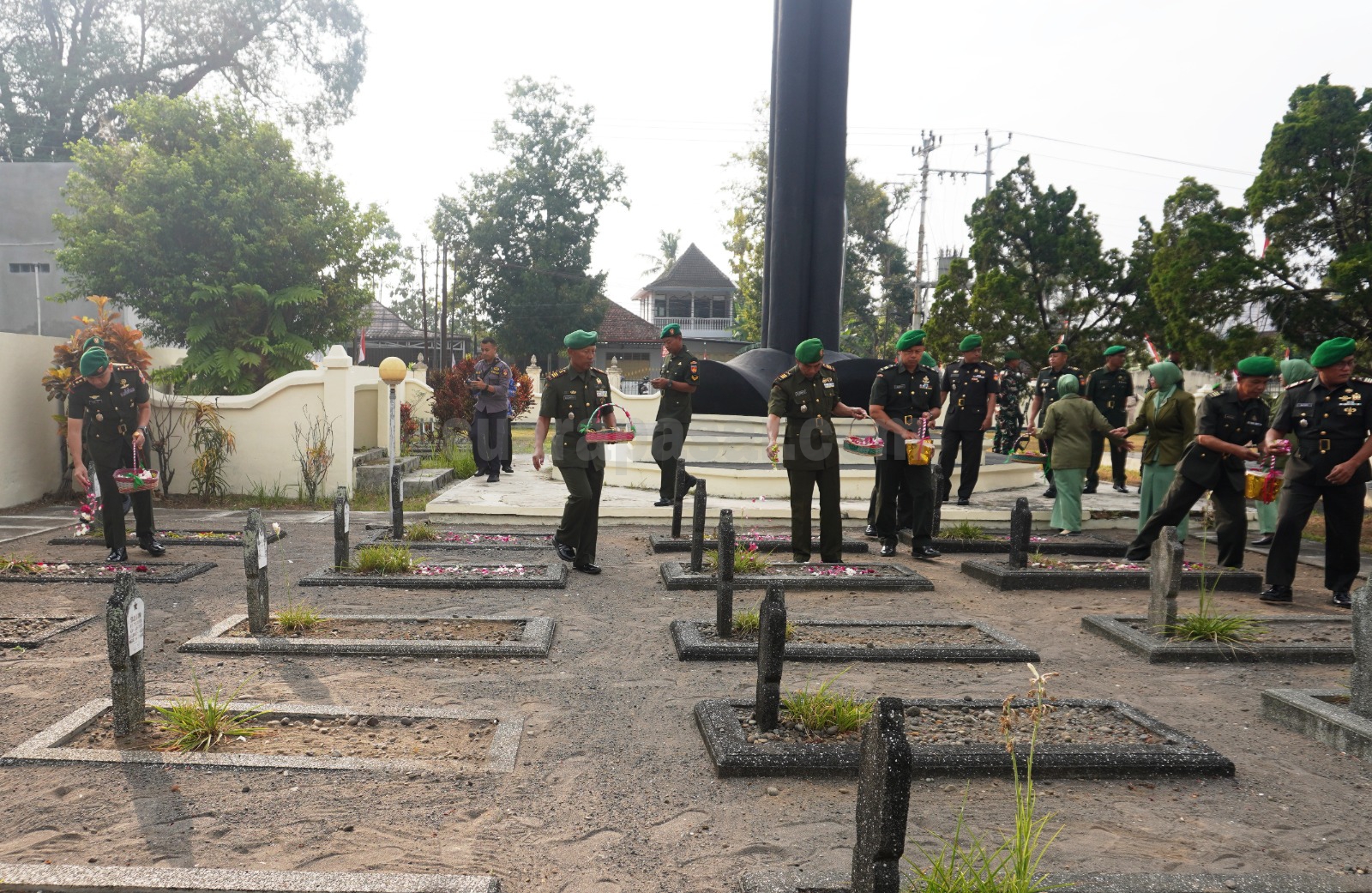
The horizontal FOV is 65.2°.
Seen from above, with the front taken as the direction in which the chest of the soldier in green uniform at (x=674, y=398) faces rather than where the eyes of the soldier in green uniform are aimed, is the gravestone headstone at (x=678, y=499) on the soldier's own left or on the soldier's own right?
on the soldier's own left

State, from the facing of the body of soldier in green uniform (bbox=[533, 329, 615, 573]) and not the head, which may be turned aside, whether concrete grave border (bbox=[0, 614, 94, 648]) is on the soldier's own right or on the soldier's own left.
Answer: on the soldier's own right

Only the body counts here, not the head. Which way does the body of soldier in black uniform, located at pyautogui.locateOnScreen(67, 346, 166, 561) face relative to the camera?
toward the camera

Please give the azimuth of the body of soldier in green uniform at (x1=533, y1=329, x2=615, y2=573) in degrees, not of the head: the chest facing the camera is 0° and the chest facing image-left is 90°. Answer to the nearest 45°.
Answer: approximately 315°

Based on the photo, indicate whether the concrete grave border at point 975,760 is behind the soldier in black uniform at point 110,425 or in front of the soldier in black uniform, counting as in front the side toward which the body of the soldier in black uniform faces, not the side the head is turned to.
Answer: in front

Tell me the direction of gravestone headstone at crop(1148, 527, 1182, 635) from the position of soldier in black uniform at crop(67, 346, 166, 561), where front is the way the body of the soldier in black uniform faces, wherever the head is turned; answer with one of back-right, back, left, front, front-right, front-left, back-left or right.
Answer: front-left

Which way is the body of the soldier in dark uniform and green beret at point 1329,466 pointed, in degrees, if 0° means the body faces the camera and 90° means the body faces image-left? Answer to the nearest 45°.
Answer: approximately 0°

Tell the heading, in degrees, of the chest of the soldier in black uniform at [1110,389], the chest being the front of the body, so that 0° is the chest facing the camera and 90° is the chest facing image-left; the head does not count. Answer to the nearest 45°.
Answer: approximately 0°

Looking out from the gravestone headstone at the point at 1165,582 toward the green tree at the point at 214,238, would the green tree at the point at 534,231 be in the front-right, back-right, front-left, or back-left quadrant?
front-right

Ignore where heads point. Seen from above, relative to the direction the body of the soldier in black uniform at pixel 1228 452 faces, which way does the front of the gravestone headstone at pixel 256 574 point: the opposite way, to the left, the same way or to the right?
to the left

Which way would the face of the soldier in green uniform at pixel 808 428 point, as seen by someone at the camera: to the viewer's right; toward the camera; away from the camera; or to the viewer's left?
toward the camera

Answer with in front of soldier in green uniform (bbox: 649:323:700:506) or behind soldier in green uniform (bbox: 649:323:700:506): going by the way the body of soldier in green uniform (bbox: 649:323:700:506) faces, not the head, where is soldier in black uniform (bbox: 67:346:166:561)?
in front

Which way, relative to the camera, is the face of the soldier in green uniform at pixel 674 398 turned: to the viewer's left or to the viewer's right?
to the viewer's left

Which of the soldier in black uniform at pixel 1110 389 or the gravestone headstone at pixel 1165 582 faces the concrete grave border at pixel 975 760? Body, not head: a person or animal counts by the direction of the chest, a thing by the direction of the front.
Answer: the soldier in black uniform
